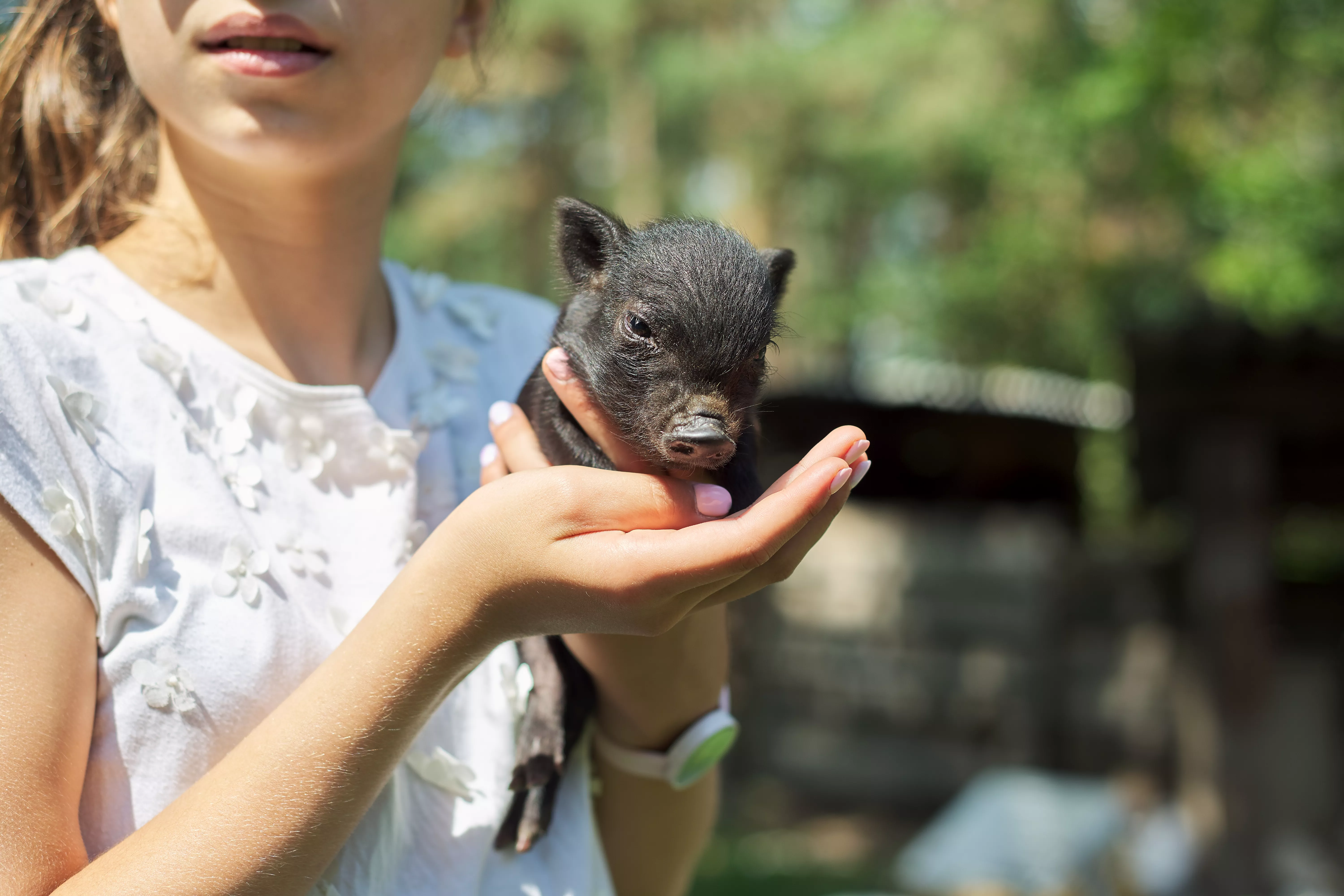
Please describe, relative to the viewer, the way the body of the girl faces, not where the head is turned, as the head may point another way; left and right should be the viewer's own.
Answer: facing the viewer and to the right of the viewer
